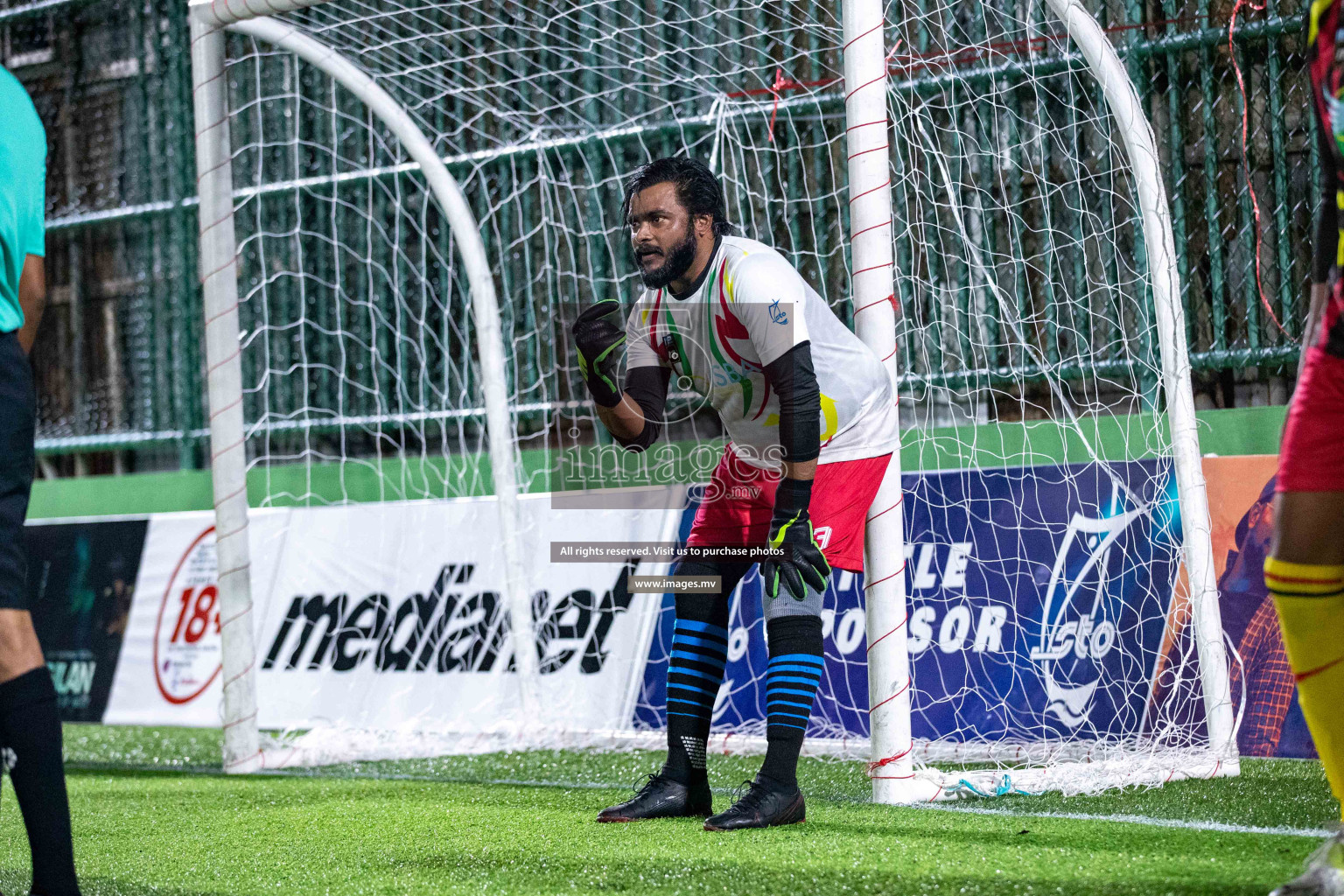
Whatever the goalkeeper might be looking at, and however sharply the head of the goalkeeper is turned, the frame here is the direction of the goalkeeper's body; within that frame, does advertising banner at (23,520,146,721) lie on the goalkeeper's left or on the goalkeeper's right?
on the goalkeeper's right

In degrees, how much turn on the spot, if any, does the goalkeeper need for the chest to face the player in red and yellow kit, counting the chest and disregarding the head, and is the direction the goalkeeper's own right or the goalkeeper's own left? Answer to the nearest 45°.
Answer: approximately 90° to the goalkeeper's own left

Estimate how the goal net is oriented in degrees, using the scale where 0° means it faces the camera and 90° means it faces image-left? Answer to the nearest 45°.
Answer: approximately 45°

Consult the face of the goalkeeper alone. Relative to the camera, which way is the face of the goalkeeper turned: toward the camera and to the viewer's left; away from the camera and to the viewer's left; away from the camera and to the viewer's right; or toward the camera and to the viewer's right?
toward the camera and to the viewer's left

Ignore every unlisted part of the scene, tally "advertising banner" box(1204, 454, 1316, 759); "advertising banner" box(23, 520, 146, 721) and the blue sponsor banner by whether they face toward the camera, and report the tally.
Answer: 3

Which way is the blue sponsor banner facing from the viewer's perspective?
toward the camera

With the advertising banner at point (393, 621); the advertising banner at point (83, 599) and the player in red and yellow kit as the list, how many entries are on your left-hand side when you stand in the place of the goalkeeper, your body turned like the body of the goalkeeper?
1

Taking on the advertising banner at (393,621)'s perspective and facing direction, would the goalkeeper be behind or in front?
in front

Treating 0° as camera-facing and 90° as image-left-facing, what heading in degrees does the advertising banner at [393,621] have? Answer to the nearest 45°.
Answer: approximately 0°

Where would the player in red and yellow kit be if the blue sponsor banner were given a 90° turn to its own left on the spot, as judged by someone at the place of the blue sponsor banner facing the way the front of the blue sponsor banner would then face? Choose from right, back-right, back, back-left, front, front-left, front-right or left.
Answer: right

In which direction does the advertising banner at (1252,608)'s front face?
toward the camera

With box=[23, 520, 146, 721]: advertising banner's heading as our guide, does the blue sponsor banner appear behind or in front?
in front
